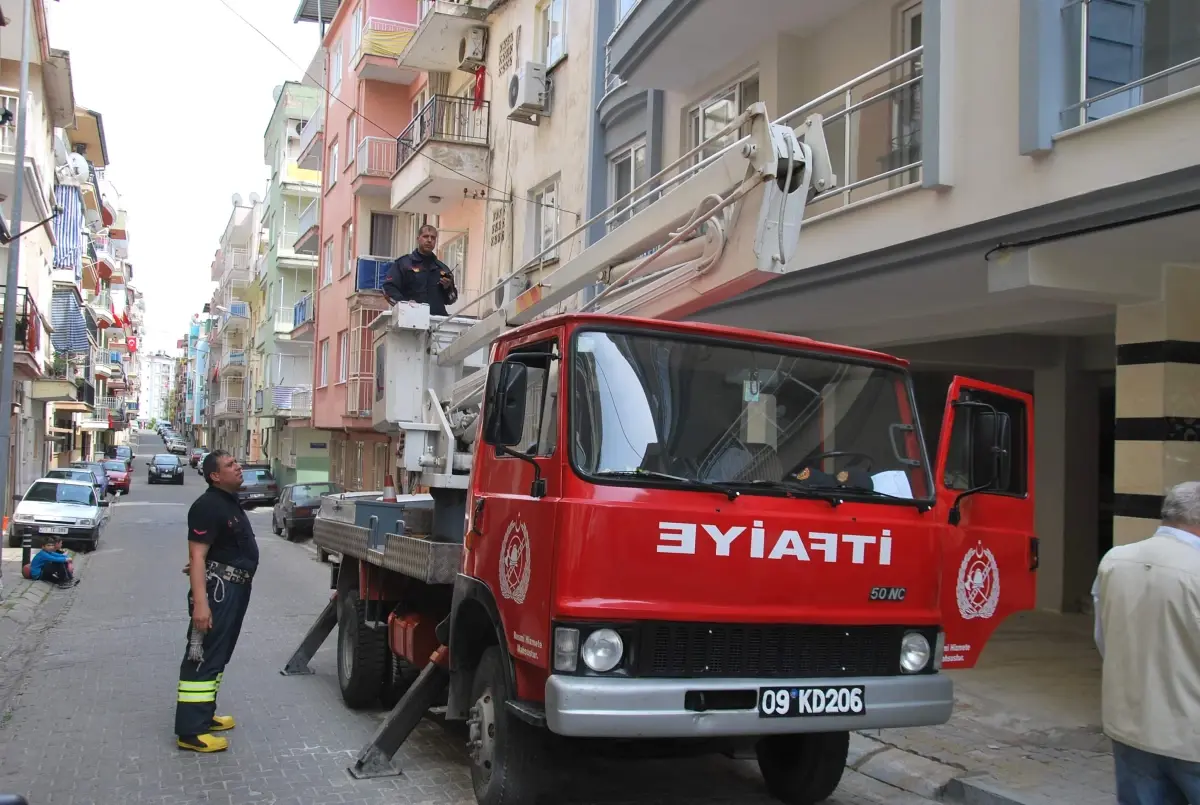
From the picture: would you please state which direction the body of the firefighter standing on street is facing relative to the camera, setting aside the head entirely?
to the viewer's right

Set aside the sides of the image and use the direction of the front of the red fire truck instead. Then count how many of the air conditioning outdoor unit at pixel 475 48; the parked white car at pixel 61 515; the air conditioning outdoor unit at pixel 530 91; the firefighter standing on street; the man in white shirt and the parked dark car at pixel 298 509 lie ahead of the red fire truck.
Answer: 1

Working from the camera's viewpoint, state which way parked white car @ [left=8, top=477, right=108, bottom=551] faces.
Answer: facing the viewer

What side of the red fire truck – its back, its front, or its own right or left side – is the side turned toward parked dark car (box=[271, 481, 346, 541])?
back

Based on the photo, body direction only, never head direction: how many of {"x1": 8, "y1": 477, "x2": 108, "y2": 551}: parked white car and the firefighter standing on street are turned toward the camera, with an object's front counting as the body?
1

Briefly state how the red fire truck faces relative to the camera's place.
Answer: facing the viewer and to the right of the viewer

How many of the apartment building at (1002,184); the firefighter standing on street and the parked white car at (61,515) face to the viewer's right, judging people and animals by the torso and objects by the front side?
1

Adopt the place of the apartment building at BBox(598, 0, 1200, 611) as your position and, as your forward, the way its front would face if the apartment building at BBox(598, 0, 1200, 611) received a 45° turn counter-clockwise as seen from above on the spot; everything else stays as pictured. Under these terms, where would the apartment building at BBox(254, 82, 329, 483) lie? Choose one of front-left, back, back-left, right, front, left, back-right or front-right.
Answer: back-right

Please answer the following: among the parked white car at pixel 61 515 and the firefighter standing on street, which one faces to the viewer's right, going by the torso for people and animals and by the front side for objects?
the firefighter standing on street

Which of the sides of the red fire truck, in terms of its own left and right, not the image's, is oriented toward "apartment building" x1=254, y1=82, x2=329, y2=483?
back

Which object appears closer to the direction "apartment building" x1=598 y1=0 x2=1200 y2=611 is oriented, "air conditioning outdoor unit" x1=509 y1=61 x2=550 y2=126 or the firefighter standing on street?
the firefighter standing on street

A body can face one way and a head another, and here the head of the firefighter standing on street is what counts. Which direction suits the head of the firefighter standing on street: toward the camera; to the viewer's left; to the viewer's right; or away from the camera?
to the viewer's right

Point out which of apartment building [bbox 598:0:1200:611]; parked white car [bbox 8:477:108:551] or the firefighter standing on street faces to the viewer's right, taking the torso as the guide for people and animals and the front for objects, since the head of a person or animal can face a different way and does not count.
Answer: the firefighter standing on street

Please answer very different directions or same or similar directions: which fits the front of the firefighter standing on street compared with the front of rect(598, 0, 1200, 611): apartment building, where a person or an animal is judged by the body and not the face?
very different directions

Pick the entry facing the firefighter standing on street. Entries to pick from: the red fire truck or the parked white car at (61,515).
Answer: the parked white car

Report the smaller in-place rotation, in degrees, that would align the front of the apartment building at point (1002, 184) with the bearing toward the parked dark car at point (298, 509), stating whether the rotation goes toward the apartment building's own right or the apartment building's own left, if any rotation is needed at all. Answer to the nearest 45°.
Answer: approximately 90° to the apartment building's own right

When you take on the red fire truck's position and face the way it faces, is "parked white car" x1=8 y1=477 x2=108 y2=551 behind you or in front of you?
behind
